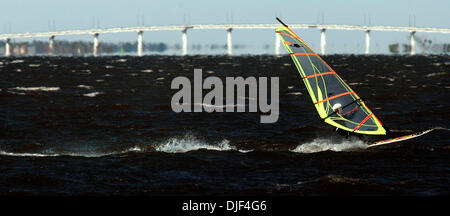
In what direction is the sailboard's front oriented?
to the viewer's right

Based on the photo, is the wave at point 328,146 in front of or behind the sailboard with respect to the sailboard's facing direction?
behind

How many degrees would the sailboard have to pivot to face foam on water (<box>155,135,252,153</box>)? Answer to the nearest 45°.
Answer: approximately 180°

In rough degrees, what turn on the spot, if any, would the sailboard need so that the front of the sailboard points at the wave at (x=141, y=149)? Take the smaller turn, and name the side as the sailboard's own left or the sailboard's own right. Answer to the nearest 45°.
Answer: approximately 180°
